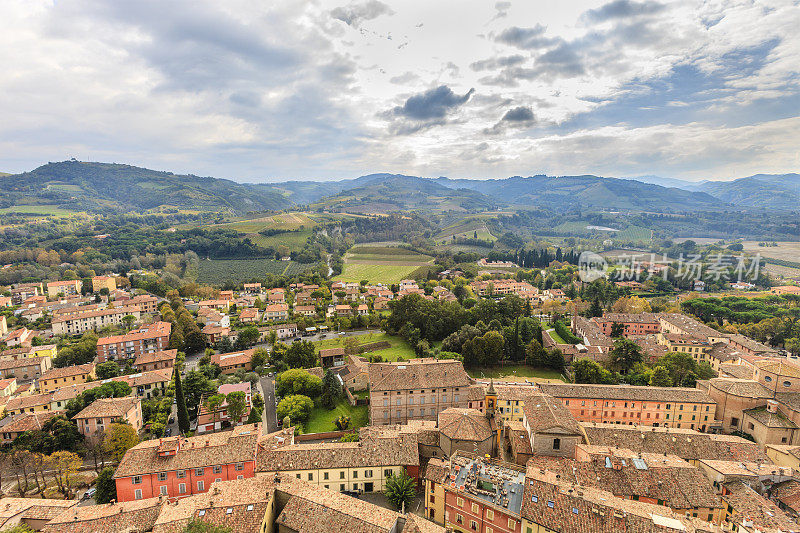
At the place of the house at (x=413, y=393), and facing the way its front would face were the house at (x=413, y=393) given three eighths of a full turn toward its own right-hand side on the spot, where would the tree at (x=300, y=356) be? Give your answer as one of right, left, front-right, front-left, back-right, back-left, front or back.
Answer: front

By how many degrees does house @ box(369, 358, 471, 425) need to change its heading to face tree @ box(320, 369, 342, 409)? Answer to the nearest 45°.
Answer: approximately 90° to its right

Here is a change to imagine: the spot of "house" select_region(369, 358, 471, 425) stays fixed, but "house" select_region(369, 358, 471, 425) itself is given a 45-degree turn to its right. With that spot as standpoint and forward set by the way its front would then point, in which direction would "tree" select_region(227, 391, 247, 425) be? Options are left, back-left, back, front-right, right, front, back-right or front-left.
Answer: front-right

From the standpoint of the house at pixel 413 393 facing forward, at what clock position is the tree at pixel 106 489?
The tree is roughly at 2 o'clock from the house.

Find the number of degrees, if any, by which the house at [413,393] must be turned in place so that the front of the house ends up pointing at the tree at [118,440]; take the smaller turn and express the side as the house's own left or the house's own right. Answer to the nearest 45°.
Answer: approximately 90° to the house's own right

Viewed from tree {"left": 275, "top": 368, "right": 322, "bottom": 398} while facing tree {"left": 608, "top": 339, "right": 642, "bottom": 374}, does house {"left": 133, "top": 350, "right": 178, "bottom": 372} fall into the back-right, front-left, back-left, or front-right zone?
back-left

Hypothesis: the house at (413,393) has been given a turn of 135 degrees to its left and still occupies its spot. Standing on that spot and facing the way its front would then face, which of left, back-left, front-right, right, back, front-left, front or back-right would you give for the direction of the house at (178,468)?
back

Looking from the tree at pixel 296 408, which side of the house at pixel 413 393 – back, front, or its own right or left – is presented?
right

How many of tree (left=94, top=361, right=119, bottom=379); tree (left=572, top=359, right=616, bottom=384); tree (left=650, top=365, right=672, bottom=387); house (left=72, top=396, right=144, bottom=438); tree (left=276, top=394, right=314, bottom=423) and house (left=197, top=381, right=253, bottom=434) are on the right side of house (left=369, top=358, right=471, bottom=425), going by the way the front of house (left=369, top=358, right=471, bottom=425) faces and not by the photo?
4

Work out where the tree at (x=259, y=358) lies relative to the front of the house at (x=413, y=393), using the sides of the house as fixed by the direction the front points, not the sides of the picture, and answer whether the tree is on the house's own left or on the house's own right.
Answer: on the house's own right

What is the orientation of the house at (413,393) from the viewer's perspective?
toward the camera

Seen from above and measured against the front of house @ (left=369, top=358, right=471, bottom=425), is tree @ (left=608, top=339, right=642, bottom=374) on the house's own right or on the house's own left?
on the house's own left

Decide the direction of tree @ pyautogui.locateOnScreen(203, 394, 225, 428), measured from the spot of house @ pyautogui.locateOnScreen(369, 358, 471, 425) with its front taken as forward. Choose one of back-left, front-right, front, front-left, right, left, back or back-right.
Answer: right

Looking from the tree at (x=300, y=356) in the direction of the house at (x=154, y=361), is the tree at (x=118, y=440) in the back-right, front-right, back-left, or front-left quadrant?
front-left

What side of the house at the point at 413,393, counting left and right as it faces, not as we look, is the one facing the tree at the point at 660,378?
left

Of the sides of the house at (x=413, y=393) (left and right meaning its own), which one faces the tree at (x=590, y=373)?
left

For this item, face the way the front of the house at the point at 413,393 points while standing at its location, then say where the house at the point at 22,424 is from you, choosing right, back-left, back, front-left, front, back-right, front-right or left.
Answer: right

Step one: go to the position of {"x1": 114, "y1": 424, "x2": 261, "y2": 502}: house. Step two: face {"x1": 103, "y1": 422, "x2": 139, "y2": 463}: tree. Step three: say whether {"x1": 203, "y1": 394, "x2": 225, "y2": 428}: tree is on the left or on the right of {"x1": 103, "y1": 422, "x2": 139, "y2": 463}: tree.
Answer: right

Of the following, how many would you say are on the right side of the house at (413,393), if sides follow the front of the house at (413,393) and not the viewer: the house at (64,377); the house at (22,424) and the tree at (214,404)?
3
